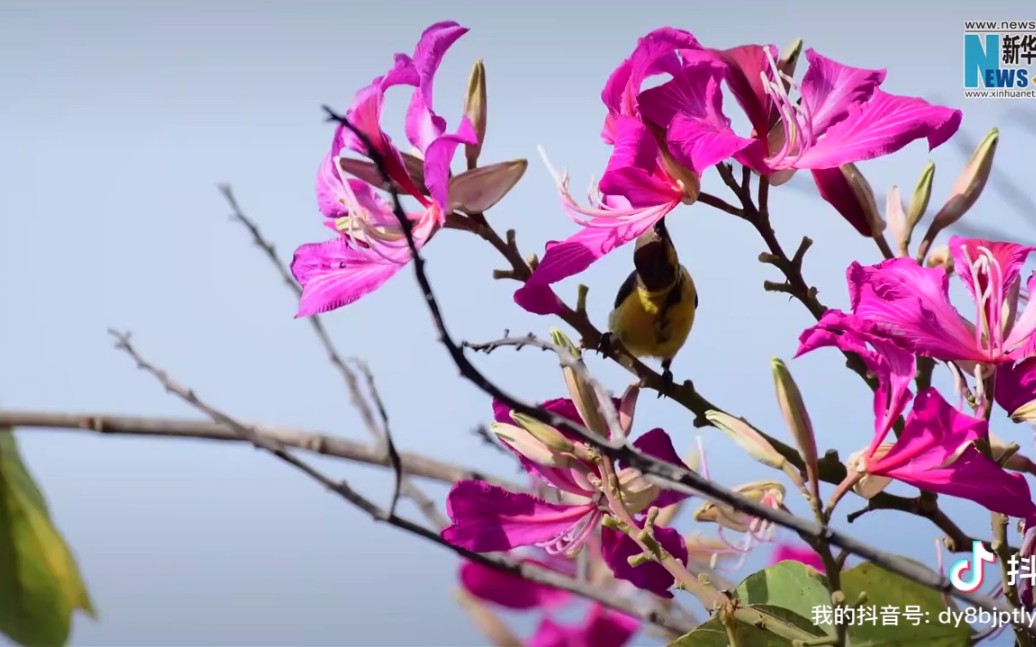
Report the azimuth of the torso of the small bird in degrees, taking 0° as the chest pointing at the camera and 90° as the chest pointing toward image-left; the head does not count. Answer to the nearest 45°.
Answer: approximately 0°
